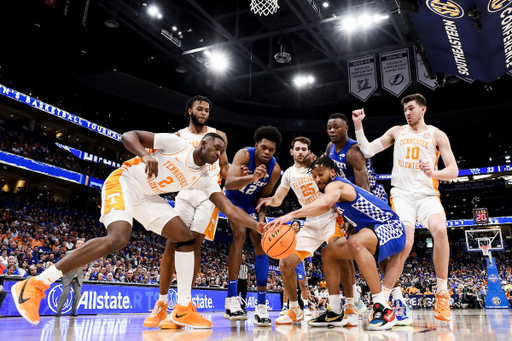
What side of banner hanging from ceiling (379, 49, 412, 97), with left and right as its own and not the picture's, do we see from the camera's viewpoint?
front

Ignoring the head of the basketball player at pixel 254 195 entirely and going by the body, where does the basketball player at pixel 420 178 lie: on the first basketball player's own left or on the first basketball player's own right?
on the first basketball player's own left

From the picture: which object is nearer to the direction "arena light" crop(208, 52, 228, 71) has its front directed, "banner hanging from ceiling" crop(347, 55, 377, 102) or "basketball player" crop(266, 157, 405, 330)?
the basketball player

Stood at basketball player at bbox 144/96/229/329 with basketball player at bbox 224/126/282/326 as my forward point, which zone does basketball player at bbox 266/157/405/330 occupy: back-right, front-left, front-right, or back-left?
front-right

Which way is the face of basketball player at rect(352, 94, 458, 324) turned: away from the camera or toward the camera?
toward the camera

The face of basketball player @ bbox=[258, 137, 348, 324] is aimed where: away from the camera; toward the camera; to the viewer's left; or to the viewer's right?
toward the camera

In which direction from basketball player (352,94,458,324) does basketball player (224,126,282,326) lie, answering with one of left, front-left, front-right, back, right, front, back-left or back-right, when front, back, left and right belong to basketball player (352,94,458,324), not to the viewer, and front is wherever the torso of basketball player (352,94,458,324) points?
right

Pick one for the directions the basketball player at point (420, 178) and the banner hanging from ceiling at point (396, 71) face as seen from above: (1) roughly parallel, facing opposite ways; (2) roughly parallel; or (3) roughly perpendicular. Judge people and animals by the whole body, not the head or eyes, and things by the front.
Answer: roughly parallel

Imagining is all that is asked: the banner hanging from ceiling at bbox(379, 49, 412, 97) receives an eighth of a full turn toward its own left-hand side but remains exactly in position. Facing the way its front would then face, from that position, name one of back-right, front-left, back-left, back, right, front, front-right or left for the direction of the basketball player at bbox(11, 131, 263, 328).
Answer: front-right

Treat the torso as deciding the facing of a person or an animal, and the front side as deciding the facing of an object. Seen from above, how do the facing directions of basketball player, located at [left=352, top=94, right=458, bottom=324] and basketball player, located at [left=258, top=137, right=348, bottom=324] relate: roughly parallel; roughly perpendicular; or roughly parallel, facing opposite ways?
roughly parallel

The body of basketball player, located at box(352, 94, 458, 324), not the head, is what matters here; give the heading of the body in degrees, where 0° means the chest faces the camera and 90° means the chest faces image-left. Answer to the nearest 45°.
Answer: approximately 0°

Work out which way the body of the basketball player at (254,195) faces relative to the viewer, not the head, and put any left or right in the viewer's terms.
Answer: facing the viewer

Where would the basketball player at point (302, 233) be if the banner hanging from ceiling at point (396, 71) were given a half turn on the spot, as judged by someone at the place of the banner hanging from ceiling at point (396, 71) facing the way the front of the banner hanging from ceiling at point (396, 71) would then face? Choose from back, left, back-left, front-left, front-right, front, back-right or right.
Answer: back

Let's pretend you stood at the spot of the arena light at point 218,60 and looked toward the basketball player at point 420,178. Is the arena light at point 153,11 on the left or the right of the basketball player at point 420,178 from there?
right
